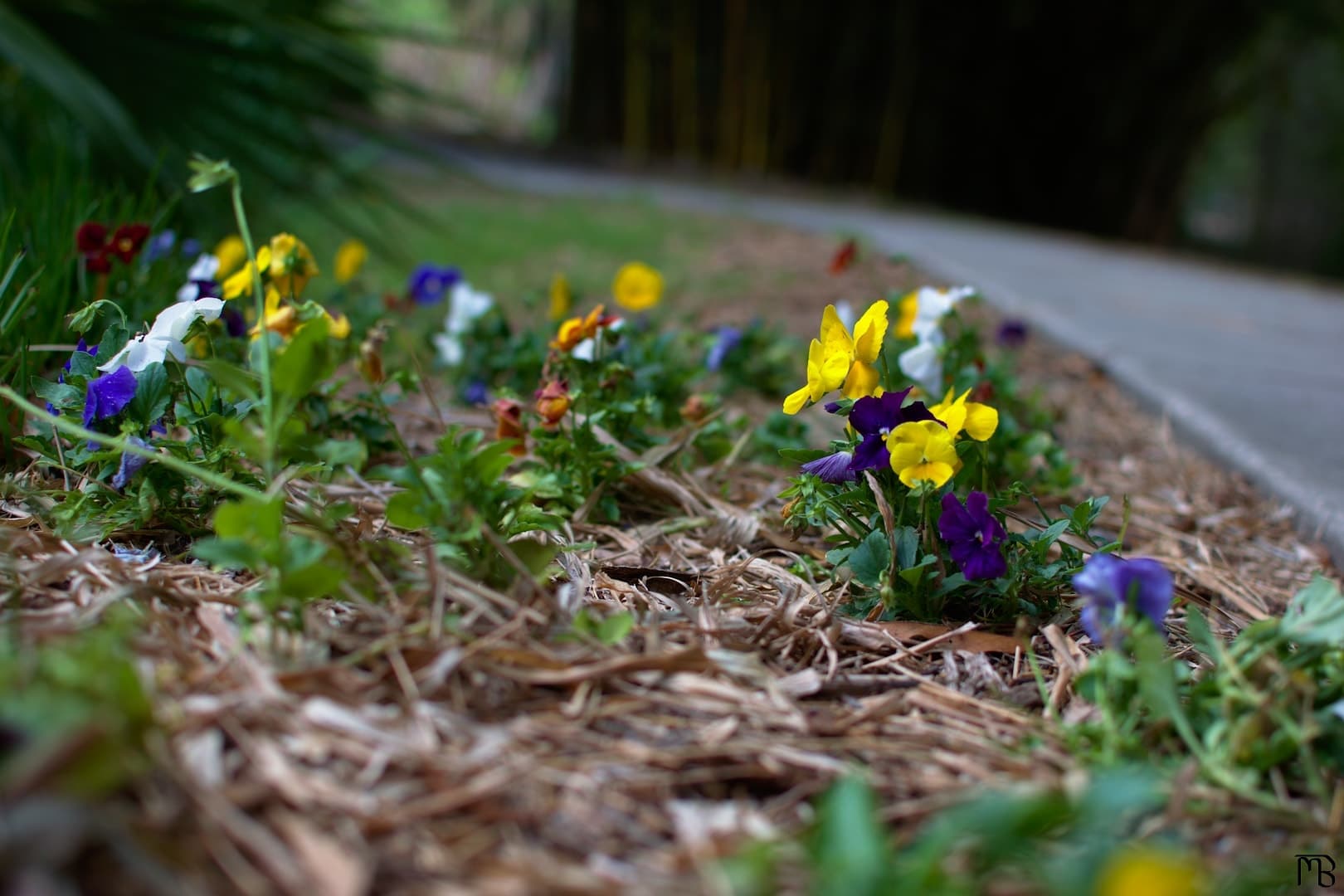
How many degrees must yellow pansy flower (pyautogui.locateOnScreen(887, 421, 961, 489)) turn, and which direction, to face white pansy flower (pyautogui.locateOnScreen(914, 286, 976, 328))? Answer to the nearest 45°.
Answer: approximately 180°

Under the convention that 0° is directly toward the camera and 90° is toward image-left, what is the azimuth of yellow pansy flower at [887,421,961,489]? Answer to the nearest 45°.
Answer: approximately 0°

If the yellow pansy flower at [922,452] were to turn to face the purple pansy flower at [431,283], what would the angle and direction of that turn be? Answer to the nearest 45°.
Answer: approximately 135° to its right

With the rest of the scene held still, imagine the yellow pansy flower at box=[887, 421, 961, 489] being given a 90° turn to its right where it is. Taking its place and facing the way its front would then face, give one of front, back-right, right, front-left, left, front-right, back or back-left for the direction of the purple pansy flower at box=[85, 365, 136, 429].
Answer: front

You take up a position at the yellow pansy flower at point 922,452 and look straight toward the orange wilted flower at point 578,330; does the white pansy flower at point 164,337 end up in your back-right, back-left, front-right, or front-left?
front-left

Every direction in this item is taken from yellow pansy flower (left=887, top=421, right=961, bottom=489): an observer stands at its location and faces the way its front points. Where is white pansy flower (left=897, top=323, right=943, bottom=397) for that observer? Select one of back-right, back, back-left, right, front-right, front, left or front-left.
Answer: back

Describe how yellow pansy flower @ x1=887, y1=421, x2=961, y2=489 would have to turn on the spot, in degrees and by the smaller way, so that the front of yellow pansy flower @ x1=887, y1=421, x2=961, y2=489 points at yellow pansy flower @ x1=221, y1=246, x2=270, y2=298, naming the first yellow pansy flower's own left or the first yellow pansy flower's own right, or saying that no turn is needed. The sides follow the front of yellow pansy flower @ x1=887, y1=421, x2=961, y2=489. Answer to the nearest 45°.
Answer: approximately 90° to the first yellow pansy flower's own right
